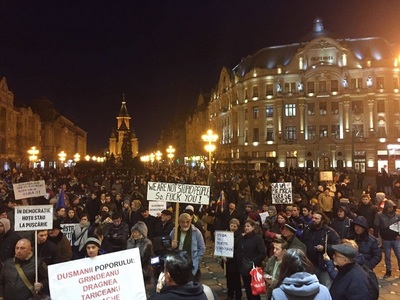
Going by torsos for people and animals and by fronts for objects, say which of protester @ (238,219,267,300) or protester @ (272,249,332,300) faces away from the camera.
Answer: protester @ (272,249,332,300)

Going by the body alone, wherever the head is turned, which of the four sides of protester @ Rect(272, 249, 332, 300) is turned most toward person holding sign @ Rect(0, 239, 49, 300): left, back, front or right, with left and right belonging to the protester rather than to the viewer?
left

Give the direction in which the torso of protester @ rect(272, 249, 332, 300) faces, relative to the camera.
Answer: away from the camera

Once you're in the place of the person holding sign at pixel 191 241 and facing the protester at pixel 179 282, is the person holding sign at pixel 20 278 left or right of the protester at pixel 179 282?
right

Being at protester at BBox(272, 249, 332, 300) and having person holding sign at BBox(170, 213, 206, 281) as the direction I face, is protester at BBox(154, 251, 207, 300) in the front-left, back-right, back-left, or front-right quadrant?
front-left

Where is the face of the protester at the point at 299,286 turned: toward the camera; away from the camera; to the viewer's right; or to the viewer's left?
away from the camera

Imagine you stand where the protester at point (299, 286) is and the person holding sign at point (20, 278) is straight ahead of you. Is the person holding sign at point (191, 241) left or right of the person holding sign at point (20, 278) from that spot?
right

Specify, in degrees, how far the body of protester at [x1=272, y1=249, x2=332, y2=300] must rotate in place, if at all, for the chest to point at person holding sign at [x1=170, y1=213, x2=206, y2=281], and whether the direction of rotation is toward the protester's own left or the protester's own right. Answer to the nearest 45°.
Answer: approximately 45° to the protester's own left

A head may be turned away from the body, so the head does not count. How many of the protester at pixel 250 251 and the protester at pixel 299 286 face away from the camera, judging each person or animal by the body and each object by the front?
1

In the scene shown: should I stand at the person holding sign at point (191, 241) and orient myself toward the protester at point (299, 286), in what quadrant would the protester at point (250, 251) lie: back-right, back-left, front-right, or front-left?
front-left

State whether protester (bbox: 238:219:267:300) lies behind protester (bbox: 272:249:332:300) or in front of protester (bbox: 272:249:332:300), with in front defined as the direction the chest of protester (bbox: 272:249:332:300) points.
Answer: in front

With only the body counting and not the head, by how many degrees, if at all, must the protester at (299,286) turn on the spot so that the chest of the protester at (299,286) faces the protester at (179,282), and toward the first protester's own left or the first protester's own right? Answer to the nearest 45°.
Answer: approximately 90° to the first protester's own left

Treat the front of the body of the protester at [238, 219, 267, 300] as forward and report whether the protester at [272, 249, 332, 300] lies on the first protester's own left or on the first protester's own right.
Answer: on the first protester's own left
